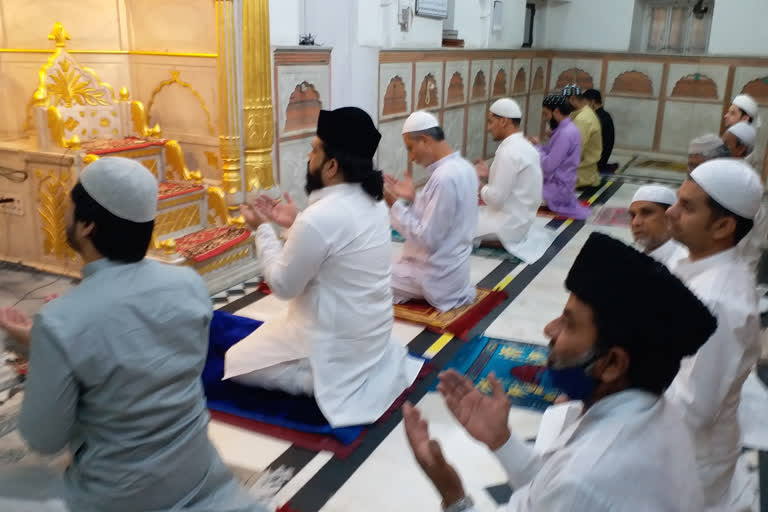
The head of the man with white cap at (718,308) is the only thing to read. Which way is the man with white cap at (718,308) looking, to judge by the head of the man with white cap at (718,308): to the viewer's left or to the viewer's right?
to the viewer's left

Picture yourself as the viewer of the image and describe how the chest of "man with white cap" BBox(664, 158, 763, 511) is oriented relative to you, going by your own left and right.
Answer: facing to the left of the viewer

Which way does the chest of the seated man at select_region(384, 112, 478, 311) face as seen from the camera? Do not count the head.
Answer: to the viewer's left

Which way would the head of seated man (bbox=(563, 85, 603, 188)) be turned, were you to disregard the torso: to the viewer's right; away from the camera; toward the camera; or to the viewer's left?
to the viewer's left

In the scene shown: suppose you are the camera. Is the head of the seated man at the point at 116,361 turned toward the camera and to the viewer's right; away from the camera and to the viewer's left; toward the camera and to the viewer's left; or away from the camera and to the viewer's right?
away from the camera and to the viewer's left

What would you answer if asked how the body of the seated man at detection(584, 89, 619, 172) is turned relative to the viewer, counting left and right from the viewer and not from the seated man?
facing to the left of the viewer

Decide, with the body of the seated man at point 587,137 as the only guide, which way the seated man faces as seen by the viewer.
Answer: to the viewer's left

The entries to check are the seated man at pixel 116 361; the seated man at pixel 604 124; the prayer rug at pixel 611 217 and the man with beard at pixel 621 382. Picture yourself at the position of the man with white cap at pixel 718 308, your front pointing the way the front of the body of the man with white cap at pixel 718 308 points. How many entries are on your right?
2

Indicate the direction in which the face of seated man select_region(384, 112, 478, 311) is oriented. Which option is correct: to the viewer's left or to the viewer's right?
to the viewer's left

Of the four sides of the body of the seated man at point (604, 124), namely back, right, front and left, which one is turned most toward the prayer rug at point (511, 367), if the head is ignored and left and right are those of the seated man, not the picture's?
left

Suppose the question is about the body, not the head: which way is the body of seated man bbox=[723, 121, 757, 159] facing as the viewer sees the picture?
to the viewer's left

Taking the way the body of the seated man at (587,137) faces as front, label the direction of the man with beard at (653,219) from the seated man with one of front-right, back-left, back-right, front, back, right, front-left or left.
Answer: left
